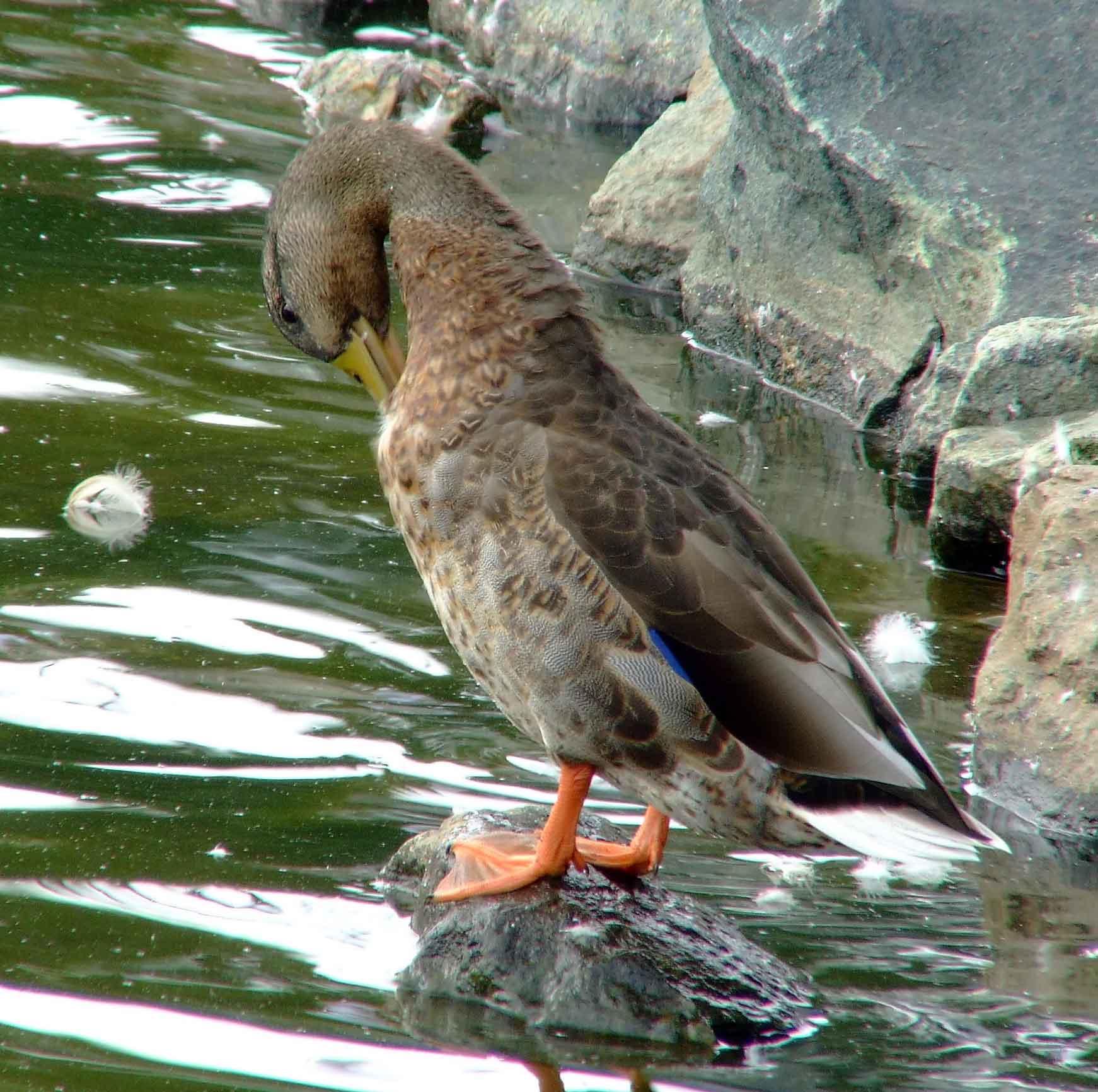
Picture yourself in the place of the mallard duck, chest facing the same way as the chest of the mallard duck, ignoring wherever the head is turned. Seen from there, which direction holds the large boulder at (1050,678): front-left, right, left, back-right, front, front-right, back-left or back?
back-right

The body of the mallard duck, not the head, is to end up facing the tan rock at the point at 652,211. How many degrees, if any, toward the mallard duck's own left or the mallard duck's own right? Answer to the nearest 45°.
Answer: approximately 90° to the mallard duck's own right

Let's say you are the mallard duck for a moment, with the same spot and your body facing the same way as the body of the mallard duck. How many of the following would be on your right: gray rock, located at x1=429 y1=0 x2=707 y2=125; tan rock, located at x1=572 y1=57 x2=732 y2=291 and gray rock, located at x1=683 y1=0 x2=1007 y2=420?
3

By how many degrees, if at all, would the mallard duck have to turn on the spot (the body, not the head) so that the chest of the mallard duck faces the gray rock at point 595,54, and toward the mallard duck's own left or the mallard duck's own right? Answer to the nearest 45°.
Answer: approximately 90° to the mallard duck's own right

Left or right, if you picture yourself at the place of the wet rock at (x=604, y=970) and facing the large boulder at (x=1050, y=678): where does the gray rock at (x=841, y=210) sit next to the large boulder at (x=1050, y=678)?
left

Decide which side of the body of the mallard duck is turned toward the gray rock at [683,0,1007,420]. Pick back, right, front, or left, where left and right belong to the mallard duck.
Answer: right

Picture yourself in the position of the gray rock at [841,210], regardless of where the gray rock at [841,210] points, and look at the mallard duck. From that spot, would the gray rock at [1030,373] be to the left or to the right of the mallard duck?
left

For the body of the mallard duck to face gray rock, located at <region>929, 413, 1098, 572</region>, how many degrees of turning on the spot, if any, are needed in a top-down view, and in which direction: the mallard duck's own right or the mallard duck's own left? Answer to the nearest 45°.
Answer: approximately 135° to the mallard duck's own right

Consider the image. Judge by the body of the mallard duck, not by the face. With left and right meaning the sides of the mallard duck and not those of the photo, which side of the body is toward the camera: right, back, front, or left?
left
